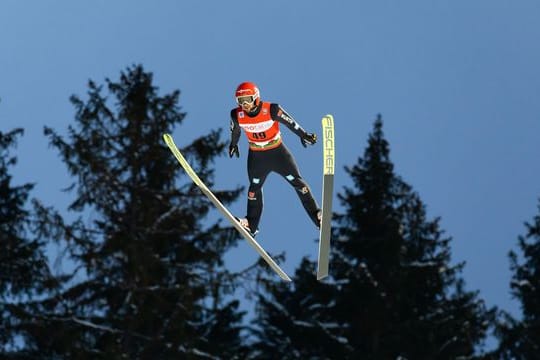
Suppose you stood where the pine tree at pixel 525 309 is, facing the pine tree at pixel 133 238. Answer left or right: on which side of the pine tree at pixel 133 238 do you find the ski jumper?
left

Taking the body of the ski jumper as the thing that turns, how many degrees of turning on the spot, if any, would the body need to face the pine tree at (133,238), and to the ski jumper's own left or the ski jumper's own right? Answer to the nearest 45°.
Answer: approximately 180°

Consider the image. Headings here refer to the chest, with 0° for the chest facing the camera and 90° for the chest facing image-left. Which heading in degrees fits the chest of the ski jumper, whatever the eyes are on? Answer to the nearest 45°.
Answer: approximately 0°

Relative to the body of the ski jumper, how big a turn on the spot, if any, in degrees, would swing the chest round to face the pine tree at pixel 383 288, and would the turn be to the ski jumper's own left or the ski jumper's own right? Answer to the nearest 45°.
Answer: approximately 180°
